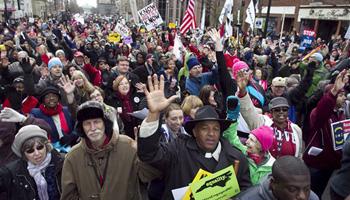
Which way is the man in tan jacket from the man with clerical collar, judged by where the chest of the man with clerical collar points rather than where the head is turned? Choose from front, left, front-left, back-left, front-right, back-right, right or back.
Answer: right

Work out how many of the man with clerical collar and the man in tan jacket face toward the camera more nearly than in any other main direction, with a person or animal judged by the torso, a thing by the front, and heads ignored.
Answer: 2

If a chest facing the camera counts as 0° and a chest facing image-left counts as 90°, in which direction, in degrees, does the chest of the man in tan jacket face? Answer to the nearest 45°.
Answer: approximately 0°

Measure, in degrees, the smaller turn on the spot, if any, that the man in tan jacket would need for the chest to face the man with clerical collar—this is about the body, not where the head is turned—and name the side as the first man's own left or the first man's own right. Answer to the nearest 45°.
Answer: approximately 45° to the first man's own left
